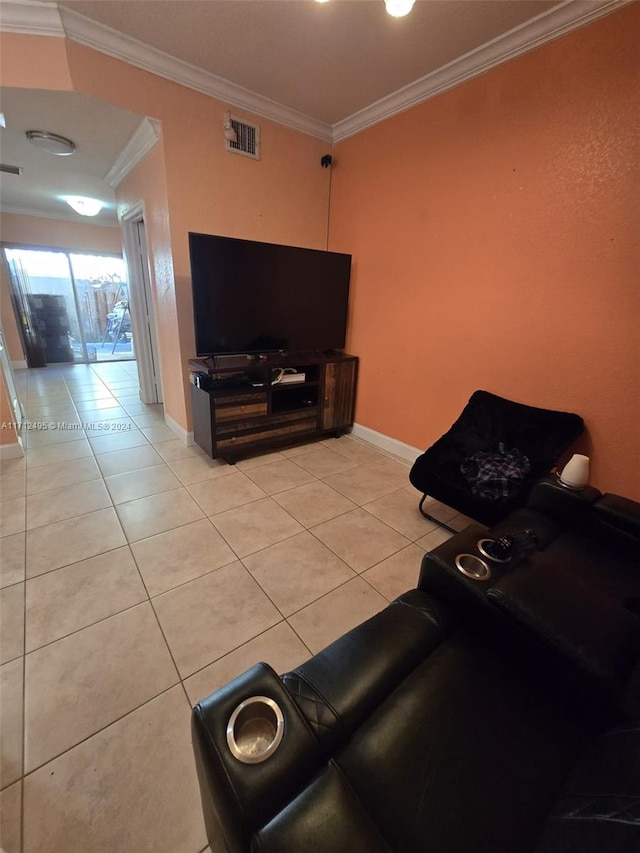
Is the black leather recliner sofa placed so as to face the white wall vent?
yes

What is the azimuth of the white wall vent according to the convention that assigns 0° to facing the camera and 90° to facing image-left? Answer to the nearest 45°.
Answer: approximately 315°

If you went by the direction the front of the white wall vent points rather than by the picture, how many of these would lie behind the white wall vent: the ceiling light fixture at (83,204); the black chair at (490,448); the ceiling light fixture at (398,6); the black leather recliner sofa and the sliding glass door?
2

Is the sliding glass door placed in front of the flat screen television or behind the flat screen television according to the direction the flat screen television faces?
behind

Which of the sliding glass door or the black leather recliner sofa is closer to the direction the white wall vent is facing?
the black leather recliner sofa

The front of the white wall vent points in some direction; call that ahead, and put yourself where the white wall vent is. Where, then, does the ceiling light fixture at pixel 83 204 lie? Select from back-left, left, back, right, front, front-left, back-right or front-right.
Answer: back

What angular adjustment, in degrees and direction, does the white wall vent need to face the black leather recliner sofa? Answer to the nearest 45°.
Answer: approximately 45° to its right

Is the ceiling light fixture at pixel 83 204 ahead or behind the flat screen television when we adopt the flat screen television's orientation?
behind

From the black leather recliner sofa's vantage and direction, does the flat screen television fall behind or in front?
in front

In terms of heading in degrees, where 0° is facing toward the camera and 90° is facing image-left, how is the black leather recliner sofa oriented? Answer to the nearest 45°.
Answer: approximately 135°
